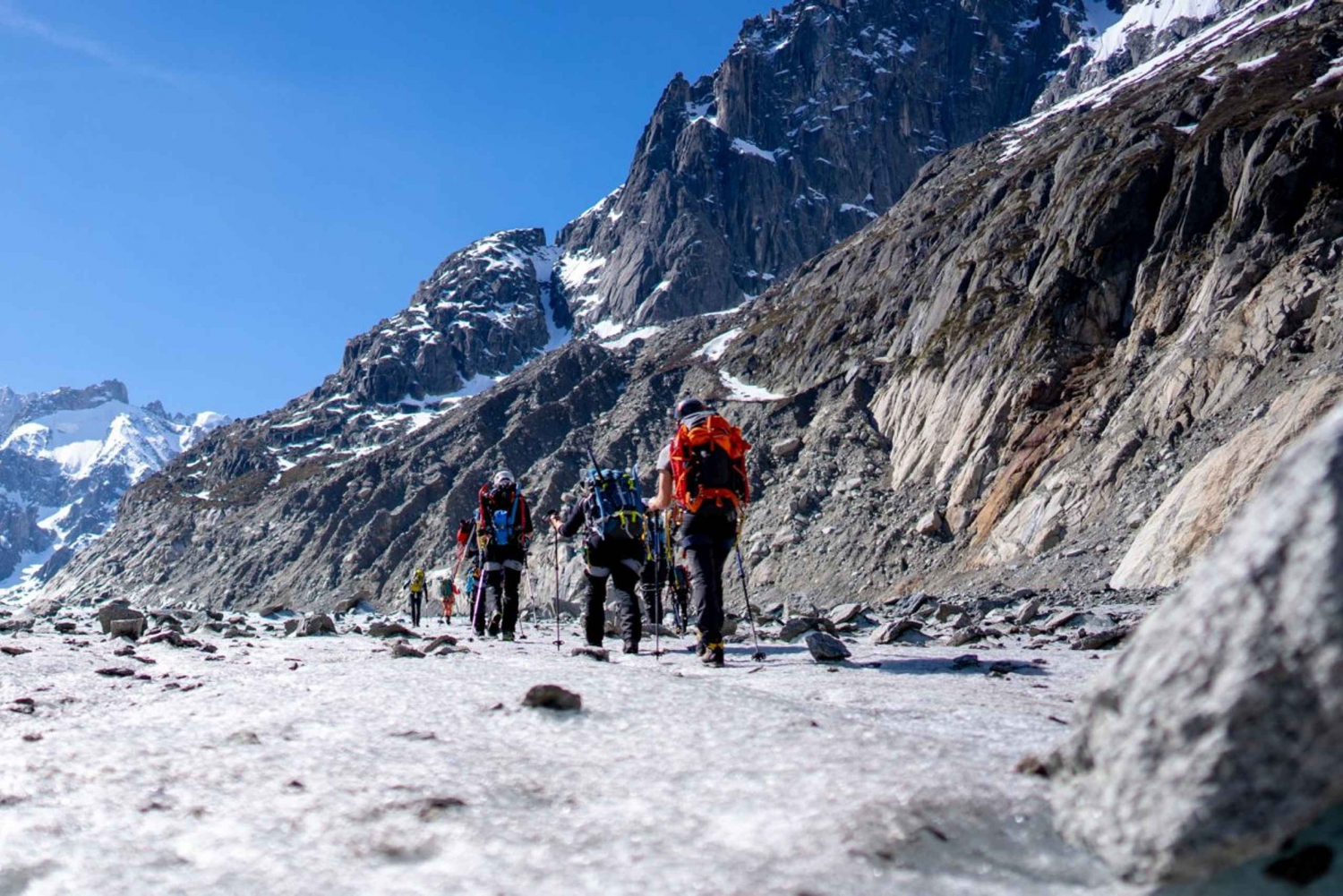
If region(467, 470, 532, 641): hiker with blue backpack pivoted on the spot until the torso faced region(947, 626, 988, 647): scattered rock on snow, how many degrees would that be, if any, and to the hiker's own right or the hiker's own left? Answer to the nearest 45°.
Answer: approximately 135° to the hiker's own right

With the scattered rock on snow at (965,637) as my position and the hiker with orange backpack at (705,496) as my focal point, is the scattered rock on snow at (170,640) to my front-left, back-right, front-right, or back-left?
front-right

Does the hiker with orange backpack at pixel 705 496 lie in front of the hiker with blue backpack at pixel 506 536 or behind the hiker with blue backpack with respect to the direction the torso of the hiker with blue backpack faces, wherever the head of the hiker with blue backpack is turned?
behind

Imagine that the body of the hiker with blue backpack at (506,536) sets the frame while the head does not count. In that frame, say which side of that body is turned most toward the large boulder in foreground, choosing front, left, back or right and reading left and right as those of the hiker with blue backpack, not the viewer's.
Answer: back

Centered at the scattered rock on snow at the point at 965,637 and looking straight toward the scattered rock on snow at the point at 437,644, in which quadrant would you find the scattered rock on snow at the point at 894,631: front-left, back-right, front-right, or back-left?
front-right

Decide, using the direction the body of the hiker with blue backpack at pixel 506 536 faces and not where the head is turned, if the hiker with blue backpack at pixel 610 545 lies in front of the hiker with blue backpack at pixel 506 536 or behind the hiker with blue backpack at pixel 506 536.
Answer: behind

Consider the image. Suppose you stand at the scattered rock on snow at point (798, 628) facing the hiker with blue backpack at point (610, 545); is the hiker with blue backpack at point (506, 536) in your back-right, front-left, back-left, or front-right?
front-right

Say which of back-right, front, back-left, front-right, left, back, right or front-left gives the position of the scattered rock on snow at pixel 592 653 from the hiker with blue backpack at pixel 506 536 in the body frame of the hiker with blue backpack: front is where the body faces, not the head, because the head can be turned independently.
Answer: back

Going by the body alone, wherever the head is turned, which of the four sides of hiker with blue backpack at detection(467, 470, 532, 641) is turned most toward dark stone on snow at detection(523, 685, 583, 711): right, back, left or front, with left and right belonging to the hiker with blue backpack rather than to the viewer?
back

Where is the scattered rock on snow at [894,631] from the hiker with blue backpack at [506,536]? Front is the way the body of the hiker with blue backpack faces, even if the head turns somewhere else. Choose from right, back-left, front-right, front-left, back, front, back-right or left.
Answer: back-right

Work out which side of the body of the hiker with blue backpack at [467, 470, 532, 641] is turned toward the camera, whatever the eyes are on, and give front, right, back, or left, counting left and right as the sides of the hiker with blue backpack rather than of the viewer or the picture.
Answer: back
